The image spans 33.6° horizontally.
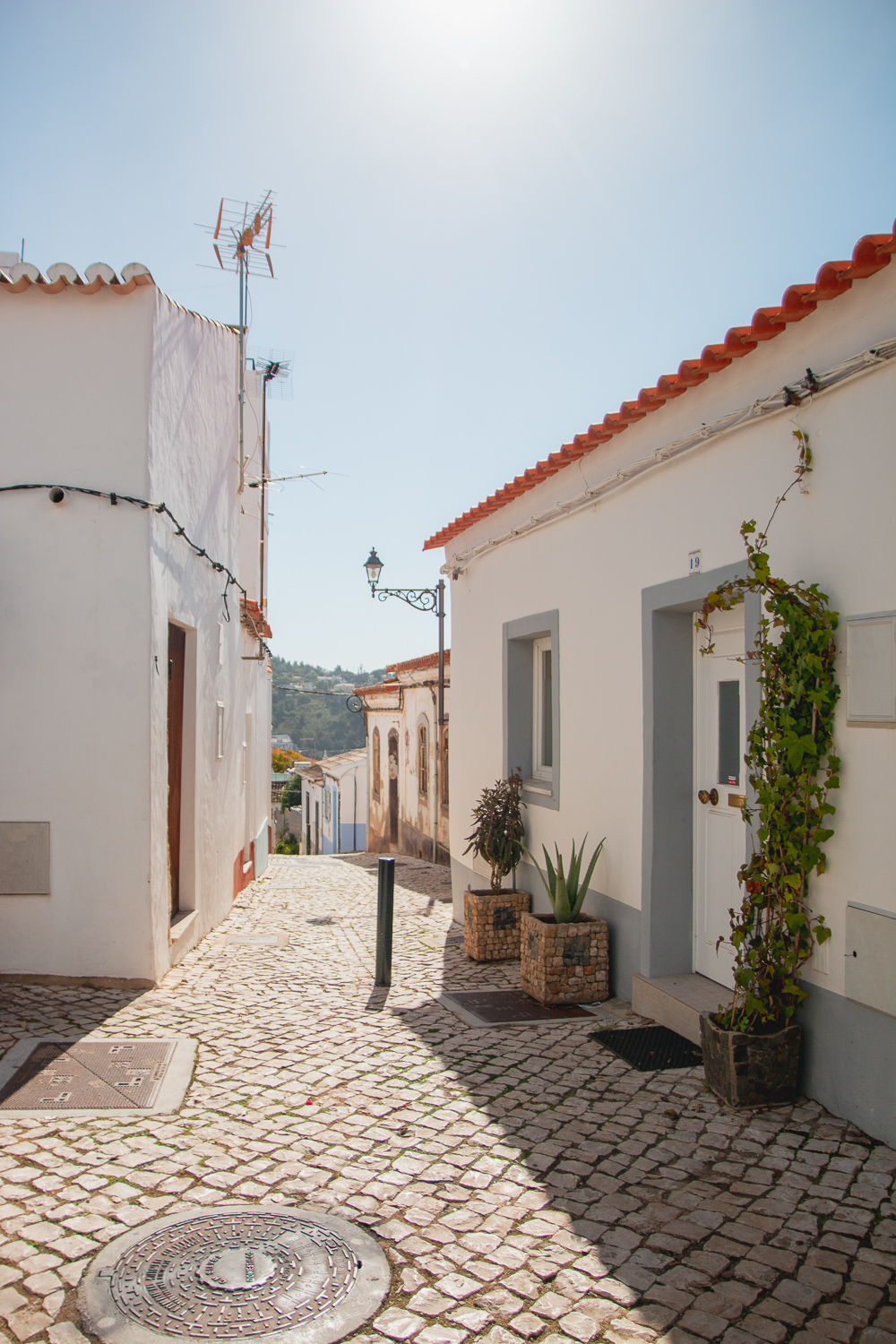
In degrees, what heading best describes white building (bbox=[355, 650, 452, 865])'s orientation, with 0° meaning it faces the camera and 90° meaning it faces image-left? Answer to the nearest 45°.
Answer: approximately 45°

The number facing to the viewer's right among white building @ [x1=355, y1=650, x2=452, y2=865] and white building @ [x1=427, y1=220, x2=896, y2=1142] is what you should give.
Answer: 0

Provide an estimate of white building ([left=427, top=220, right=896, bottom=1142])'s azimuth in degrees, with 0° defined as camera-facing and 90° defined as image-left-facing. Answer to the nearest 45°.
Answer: approximately 45°

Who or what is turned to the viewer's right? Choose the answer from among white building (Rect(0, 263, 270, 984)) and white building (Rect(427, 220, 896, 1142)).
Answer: white building (Rect(0, 263, 270, 984))

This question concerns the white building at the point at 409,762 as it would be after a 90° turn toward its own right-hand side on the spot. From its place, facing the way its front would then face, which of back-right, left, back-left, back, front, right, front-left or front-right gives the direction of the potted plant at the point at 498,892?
back-left

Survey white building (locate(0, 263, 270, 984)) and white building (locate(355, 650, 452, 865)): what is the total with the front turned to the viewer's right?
1

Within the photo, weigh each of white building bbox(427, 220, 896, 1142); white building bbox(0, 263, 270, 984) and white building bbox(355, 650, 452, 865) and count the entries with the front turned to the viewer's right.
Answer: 1

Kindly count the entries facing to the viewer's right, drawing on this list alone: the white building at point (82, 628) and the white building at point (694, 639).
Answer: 1

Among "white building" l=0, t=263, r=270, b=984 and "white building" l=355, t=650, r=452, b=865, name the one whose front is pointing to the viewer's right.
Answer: "white building" l=0, t=263, r=270, b=984

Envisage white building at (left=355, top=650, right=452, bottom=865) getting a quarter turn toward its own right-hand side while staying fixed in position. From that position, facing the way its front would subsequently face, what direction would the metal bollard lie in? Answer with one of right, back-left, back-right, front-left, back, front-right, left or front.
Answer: back-left

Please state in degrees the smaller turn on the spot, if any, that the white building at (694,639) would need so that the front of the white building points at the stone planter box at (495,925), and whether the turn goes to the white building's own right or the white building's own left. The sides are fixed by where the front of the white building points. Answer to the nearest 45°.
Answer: approximately 90° to the white building's own right

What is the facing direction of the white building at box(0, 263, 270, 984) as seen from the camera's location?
facing to the right of the viewer

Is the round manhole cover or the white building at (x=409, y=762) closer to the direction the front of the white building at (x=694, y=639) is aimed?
the round manhole cover
